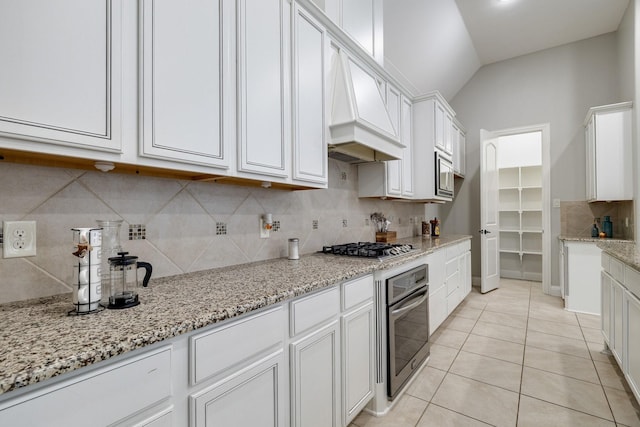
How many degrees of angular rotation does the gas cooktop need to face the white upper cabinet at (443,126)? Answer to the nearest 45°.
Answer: approximately 90° to its left

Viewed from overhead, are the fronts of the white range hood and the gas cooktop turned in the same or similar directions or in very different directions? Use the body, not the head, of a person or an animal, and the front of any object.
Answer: same or similar directions

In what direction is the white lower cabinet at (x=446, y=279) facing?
to the viewer's right

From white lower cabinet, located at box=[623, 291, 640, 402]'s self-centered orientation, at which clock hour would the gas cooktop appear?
The gas cooktop is roughly at 11 o'clock from the white lower cabinet.

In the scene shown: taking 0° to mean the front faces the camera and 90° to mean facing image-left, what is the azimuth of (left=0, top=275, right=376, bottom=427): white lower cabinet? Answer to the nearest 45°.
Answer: approximately 315°

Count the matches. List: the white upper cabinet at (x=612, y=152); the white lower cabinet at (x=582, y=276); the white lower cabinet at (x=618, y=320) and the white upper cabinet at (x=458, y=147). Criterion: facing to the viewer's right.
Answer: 1

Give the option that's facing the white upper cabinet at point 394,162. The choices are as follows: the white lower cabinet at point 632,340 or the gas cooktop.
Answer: the white lower cabinet

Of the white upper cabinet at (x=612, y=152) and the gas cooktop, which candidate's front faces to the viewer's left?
the white upper cabinet

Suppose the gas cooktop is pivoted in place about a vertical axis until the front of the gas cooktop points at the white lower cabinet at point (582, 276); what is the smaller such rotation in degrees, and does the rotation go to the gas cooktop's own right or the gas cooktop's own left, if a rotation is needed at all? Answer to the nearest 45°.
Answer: approximately 90° to the gas cooktop's own left

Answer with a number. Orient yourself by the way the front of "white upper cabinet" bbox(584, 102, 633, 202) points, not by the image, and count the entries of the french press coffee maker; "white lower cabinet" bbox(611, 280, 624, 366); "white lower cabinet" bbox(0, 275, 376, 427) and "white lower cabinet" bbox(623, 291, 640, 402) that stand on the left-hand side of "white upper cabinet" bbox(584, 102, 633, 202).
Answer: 4

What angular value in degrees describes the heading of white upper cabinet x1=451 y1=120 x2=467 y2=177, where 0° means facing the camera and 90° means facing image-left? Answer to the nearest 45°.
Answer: approximately 270°

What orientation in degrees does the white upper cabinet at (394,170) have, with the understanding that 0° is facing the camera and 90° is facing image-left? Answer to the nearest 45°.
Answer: approximately 315°

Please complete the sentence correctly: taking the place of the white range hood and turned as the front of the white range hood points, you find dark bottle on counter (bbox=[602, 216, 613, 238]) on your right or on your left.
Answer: on your left

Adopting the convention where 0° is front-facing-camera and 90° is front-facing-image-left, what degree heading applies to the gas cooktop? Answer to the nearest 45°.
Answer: approximately 315°

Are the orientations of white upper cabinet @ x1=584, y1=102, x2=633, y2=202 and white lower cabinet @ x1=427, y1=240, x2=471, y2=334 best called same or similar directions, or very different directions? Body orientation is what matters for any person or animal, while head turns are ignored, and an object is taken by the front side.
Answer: very different directions

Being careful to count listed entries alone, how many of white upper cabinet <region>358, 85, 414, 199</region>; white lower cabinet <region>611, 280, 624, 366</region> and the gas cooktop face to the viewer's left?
1

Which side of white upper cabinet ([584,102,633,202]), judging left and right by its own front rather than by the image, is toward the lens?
left
